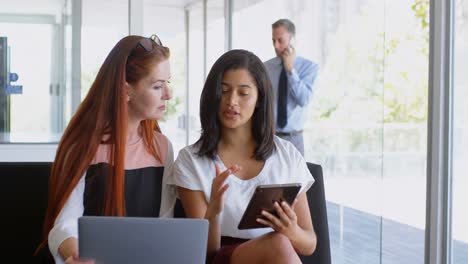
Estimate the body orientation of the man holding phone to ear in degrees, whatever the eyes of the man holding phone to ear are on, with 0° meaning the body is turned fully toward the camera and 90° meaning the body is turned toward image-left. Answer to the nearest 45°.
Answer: approximately 45°

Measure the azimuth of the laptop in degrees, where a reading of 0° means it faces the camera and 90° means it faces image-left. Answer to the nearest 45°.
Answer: approximately 180°

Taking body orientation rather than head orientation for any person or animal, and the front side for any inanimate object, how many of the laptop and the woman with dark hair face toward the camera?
1

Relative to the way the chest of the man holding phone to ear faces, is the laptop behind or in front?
in front

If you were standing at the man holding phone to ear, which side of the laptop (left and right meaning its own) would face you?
front

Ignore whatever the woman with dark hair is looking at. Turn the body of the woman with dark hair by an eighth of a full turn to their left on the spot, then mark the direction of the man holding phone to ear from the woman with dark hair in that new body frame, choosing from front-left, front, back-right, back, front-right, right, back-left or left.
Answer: back-left

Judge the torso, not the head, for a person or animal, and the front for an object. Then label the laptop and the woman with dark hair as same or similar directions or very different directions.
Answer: very different directions

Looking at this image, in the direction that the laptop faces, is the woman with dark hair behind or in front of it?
in front

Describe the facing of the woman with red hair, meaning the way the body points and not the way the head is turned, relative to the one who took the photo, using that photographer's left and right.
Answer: facing the viewer and to the right of the viewer
